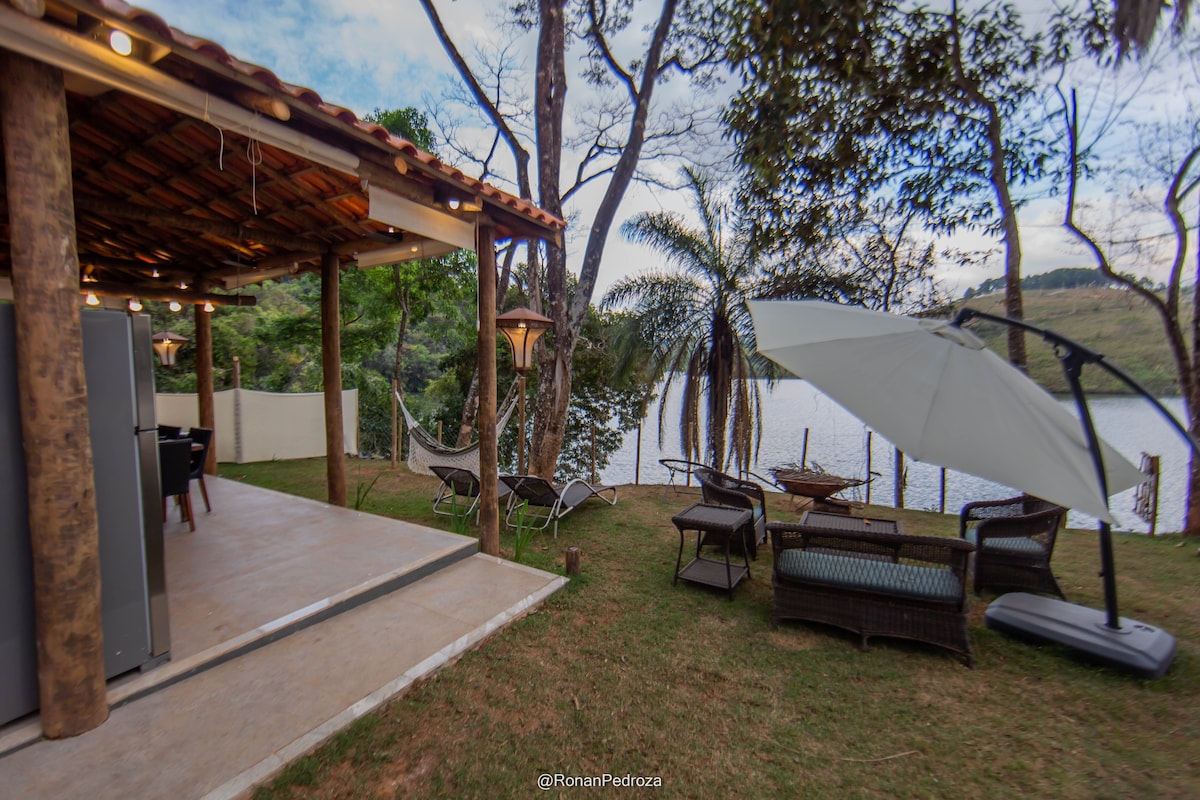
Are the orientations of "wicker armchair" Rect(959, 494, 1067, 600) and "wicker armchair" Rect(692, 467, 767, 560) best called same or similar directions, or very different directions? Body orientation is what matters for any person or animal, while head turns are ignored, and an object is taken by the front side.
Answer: very different directions

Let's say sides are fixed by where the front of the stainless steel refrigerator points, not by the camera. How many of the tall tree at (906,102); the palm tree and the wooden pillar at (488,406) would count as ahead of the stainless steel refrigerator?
3

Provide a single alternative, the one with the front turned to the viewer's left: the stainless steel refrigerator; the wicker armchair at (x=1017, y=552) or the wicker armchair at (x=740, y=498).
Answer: the wicker armchair at (x=1017, y=552)

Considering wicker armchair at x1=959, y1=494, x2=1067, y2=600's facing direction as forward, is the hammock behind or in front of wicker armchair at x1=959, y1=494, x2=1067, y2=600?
in front

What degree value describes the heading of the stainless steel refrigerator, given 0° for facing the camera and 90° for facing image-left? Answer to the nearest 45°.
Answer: approximately 270°

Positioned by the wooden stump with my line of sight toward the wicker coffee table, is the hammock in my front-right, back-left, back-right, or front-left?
back-left

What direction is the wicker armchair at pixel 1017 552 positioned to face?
to the viewer's left

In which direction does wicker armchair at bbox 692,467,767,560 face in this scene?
to the viewer's right

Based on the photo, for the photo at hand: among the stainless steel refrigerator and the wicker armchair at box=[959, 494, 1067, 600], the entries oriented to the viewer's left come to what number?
1

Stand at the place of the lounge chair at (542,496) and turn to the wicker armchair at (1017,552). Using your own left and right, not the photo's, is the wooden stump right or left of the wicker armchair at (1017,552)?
right

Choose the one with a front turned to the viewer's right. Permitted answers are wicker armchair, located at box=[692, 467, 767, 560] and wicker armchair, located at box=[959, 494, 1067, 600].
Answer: wicker armchair, located at box=[692, 467, 767, 560]

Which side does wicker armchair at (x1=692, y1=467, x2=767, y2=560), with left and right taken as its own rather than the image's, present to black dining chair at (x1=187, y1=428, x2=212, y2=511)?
back
